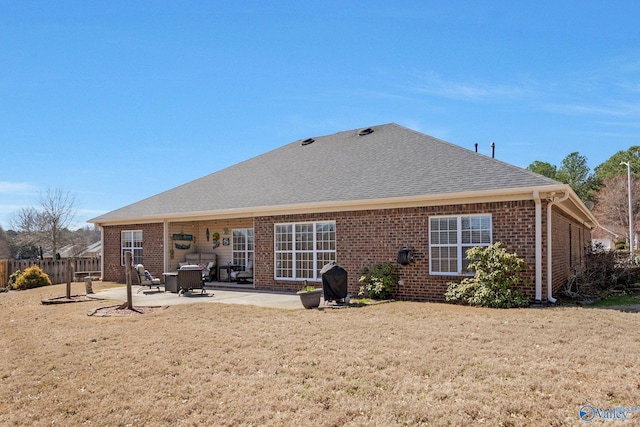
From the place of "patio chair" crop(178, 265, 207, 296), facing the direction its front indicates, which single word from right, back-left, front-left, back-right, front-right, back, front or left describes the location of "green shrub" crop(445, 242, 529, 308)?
back-right

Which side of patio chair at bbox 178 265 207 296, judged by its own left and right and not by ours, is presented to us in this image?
back

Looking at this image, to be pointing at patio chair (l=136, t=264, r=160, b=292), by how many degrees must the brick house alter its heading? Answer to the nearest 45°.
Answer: approximately 135° to its left

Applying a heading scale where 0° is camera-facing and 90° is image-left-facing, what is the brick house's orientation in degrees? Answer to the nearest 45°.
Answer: approximately 225°
